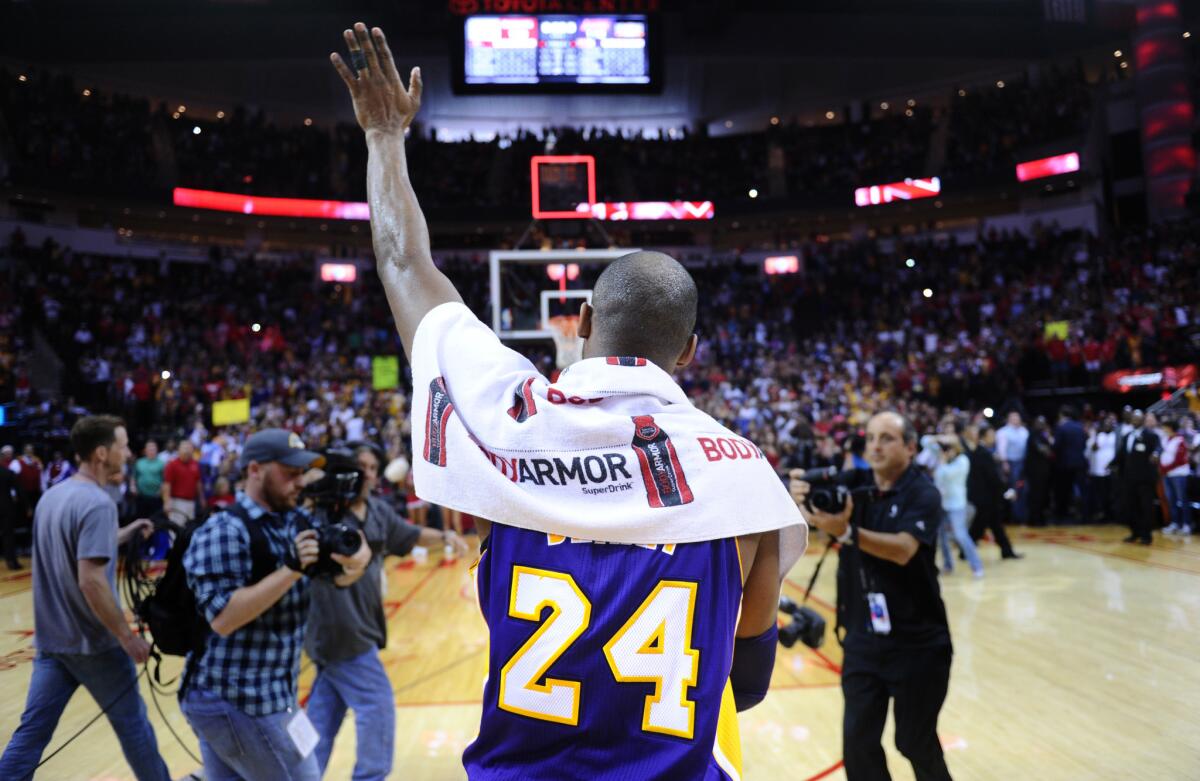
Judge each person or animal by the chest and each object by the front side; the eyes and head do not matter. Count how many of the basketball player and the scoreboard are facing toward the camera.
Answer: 1

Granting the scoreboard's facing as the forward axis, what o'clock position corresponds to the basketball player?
The basketball player is roughly at 12 o'clock from the scoreboard.

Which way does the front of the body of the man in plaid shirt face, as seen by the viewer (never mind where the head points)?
to the viewer's right

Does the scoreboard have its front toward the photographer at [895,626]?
yes

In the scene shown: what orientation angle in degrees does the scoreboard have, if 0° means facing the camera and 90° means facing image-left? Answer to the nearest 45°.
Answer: approximately 0°

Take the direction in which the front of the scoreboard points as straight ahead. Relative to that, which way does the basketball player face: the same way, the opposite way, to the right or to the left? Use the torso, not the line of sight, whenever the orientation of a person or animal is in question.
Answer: the opposite way

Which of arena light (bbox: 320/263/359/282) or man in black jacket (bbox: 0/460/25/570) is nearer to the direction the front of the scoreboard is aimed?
the man in black jacket

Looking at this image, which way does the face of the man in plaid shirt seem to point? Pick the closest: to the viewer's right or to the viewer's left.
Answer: to the viewer's right

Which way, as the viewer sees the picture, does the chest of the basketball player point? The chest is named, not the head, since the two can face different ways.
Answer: away from the camera
